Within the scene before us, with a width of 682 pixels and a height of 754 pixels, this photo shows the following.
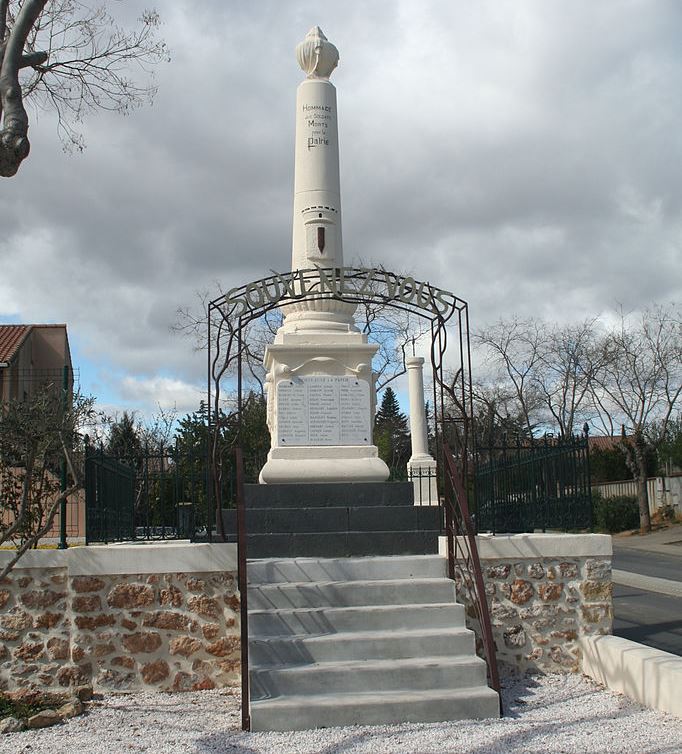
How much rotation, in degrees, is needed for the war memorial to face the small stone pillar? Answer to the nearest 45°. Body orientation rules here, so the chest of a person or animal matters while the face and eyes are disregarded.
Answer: approximately 180°

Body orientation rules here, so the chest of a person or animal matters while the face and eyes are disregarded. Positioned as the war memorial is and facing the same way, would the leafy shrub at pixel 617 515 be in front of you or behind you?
behind

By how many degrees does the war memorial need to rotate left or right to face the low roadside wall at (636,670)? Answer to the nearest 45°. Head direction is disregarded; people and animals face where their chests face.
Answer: approximately 90° to its left

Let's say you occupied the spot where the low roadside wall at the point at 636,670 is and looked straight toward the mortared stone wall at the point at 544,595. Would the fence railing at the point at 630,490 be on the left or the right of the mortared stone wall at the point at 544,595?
right

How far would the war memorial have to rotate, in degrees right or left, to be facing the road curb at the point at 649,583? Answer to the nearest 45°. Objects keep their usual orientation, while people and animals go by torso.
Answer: approximately 135° to its left

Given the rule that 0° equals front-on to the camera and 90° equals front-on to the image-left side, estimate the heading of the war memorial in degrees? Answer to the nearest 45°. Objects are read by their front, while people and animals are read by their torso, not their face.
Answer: approximately 0°

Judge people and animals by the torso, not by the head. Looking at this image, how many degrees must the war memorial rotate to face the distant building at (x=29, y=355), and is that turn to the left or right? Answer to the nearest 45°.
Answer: approximately 135° to its right

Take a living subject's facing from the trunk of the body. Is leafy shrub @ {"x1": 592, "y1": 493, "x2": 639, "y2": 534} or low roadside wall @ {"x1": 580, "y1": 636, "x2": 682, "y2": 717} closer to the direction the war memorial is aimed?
the low roadside wall

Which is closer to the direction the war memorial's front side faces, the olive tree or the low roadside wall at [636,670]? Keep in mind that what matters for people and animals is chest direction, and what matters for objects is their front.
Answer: the low roadside wall
